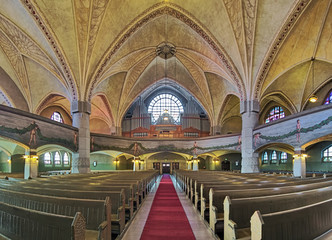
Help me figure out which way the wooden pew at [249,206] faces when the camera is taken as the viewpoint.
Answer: facing the viewer and to the right of the viewer

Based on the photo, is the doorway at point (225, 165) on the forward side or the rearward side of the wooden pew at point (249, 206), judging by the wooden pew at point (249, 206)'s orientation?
on the rearward side

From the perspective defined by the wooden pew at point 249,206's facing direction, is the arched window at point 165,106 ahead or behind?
behind

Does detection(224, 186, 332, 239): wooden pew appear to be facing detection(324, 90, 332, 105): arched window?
no

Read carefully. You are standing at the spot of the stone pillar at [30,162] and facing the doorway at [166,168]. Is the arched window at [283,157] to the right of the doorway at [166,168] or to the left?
right

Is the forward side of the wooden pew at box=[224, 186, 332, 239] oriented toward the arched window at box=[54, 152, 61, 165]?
no

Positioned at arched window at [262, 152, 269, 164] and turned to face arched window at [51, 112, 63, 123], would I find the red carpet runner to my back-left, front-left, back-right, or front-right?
front-left

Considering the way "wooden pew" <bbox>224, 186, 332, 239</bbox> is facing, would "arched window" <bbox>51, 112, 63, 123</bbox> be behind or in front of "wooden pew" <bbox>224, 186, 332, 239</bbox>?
behind

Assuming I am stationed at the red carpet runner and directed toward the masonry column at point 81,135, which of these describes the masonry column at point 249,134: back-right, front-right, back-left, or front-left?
front-right

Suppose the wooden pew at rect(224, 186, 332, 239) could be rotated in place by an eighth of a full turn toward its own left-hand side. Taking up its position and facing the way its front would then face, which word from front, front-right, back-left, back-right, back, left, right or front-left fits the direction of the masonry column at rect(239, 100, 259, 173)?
left

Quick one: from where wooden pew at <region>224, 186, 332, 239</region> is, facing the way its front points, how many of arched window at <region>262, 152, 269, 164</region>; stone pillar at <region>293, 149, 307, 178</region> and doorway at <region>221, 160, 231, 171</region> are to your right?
0

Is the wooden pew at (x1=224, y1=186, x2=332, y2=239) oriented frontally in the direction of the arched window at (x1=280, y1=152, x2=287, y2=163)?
no

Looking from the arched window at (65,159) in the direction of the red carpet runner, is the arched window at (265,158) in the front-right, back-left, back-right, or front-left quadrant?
front-left

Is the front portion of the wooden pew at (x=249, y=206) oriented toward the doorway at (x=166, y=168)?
no

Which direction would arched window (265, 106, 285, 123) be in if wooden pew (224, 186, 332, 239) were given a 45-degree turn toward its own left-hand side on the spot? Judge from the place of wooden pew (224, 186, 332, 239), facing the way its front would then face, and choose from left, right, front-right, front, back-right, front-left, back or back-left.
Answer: left

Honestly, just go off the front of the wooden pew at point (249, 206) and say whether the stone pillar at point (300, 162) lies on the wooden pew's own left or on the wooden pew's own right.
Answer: on the wooden pew's own left
